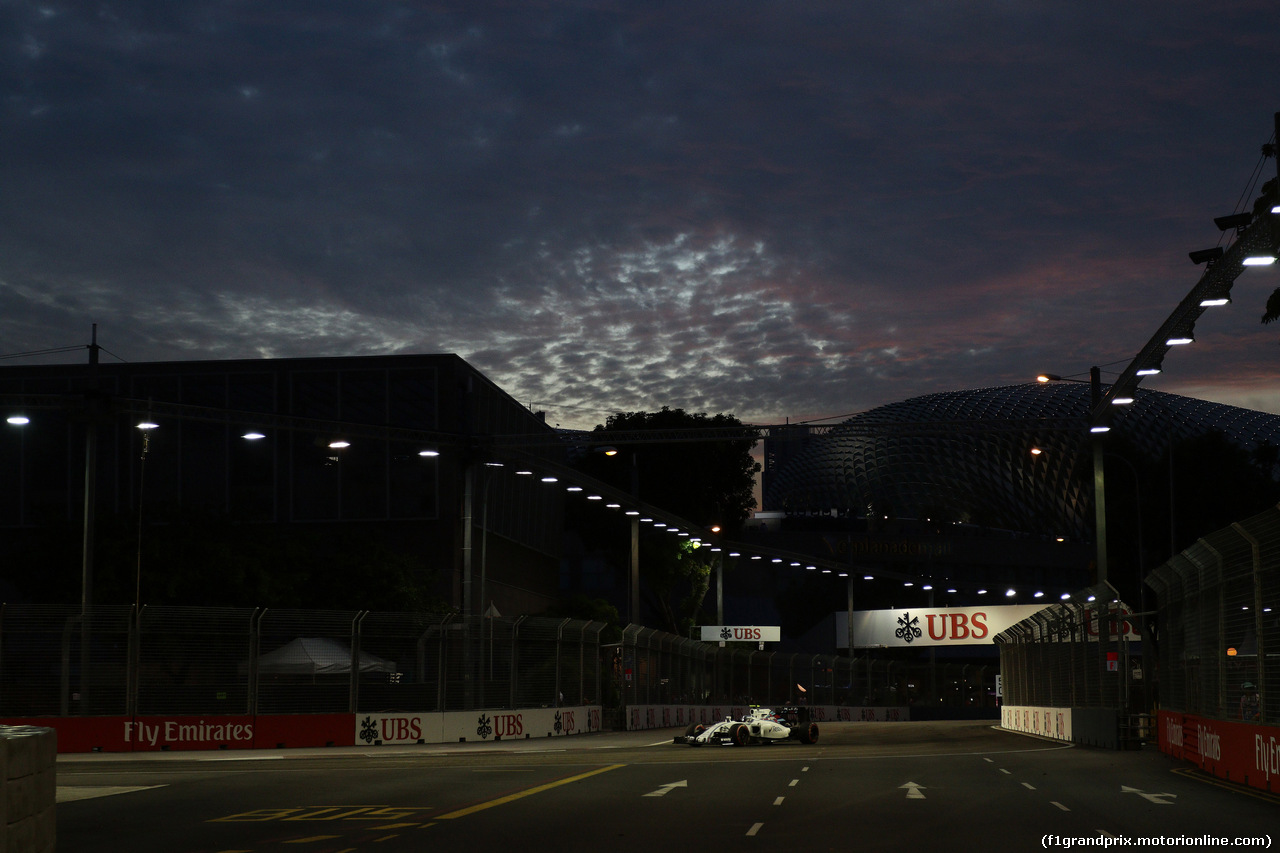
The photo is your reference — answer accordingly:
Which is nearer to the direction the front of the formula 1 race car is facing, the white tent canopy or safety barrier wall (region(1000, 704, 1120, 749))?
the white tent canopy

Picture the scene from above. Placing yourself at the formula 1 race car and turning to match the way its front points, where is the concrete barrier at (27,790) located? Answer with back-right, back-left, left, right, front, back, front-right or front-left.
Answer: front-left

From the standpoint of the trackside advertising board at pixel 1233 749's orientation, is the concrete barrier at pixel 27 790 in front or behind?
in front

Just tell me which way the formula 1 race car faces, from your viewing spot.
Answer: facing the viewer and to the left of the viewer

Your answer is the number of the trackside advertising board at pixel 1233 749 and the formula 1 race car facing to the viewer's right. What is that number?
0

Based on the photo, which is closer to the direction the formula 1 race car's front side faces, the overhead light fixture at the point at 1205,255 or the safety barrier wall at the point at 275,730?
the safety barrier wall

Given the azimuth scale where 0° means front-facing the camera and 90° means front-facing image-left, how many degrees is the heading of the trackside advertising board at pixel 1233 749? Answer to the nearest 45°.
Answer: approximately 45°

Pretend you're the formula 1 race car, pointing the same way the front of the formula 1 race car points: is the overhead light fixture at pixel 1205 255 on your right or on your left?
on your left

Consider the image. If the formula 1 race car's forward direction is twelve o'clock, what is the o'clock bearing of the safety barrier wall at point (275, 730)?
The safety barrier wall is roughly at 1 o'clock from the formula 1 race car.

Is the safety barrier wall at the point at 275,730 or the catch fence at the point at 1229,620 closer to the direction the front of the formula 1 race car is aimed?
the safety barrier wall
